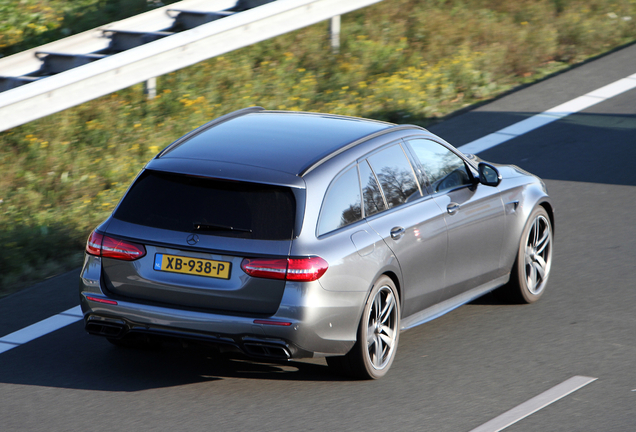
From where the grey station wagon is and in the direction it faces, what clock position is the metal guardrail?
The metal guardrail is roughly at 10 o'clock from the grey station wagon.

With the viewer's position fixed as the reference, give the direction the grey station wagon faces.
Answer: facing away from the viewer and to the right of the viewer
